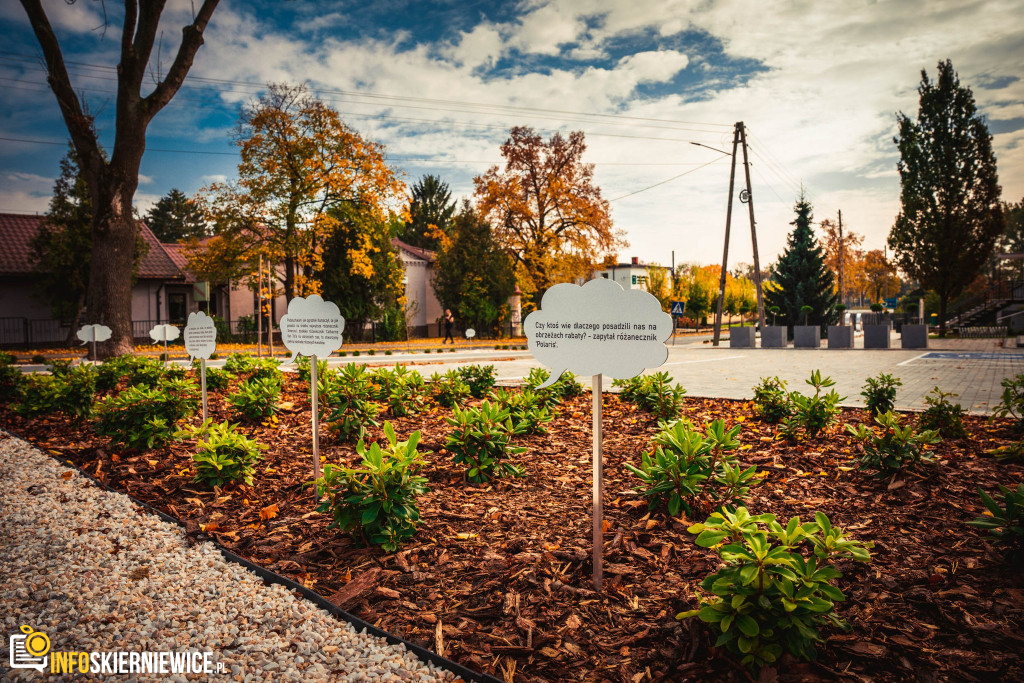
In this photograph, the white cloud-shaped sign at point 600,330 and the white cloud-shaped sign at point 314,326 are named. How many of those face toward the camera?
2

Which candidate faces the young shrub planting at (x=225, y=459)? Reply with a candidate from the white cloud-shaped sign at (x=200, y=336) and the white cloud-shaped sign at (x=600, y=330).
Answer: the white cloud-shaped sign at (x=200, y=336)

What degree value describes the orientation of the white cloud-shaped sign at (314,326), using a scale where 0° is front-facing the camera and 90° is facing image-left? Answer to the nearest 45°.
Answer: approximately 0°

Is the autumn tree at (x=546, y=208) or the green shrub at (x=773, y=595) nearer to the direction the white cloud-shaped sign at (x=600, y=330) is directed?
the green shrub

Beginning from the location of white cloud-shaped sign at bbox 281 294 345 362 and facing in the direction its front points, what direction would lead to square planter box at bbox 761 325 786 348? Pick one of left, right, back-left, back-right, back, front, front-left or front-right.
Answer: back-left

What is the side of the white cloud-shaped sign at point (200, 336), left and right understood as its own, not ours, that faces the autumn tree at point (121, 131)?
back

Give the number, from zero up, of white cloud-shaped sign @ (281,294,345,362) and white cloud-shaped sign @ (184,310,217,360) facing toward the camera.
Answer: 2

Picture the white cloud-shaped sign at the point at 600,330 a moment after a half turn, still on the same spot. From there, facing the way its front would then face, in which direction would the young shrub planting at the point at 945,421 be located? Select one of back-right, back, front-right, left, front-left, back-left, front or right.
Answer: front-right
